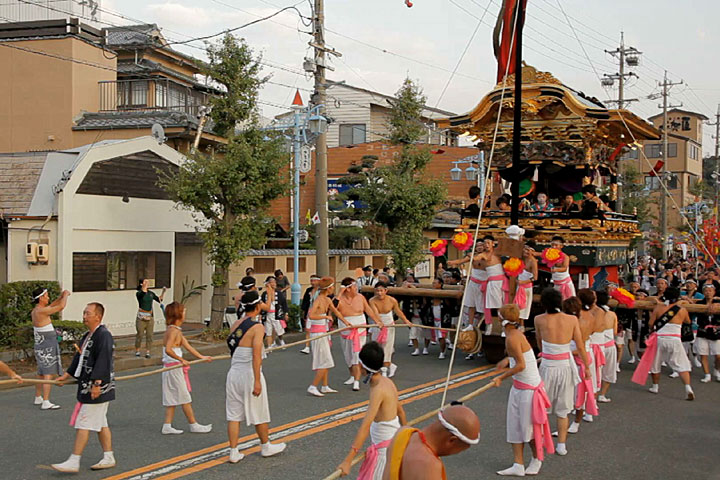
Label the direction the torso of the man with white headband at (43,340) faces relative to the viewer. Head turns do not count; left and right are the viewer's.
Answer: facing to the right of the viewer

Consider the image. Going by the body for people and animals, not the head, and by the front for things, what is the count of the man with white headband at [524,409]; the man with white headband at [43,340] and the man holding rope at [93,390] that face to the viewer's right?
1

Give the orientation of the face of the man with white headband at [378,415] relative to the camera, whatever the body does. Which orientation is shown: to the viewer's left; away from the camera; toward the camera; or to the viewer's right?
away from the camera

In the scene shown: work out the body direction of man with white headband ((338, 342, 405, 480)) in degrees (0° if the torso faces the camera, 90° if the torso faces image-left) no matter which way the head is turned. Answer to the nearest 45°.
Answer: approximately 135°

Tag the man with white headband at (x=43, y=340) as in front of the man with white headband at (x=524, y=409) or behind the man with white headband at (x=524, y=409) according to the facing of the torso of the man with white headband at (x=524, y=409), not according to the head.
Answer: in front

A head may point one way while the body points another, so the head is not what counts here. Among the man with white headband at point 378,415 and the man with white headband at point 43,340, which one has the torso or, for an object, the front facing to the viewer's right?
the man with white headband at point 43,340

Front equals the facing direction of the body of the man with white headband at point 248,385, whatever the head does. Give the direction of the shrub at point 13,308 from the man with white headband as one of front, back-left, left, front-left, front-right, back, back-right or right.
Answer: left

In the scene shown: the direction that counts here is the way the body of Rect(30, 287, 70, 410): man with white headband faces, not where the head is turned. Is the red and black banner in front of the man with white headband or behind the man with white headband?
in front

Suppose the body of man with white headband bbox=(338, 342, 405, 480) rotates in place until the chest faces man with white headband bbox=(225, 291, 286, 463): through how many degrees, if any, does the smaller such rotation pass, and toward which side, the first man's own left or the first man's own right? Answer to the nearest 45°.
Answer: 0° — they already face them

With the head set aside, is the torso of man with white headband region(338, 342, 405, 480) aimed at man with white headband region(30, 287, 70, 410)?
yes

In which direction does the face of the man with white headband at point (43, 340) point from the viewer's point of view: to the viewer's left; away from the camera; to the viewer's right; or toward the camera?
to the viewer's right
